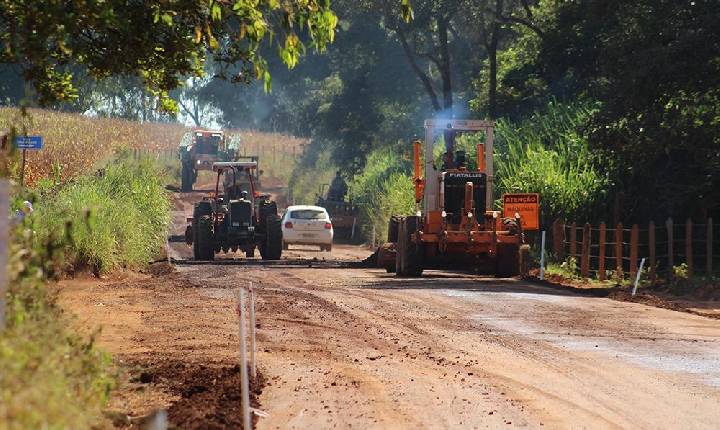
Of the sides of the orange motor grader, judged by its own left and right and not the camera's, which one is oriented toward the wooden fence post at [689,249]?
right

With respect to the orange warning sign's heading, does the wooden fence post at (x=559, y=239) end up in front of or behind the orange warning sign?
behind

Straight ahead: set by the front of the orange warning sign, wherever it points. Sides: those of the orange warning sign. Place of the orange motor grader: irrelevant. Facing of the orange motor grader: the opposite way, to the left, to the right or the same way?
the opposite way

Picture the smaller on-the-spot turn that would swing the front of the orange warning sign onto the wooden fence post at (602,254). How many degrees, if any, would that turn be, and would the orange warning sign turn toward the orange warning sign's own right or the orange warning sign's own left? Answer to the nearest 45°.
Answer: approximately 90° to the orange warning sign's own left

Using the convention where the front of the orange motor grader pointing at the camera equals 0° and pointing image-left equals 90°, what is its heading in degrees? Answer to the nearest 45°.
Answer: approximately 180°

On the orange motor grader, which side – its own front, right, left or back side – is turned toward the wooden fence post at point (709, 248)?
right
